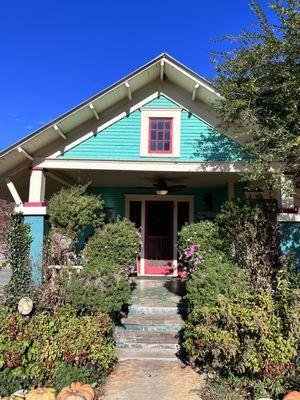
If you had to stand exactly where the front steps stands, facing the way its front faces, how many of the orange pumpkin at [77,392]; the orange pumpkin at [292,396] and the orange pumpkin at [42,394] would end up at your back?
0

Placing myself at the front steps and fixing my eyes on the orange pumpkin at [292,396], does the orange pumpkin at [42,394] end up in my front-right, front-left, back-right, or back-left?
front-right

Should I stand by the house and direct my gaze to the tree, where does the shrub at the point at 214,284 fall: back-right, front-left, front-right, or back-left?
front-right

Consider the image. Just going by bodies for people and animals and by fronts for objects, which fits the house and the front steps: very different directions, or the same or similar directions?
same or similar directions

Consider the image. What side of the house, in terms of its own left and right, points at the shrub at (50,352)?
front

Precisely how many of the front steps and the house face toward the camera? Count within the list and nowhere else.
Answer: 2

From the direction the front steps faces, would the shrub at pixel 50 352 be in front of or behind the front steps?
in front

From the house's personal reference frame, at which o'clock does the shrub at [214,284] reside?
The shrub is roughly at 11 o'clock from the house.

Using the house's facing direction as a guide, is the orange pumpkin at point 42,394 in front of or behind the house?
in front

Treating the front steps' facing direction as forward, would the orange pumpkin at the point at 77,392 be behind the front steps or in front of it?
in front

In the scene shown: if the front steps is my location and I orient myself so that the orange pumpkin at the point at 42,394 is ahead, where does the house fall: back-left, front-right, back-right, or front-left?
back-right

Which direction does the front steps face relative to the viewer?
toward the camera

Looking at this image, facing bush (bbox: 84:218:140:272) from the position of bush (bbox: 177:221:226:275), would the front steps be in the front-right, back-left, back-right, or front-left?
front-left

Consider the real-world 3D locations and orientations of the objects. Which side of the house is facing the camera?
front
